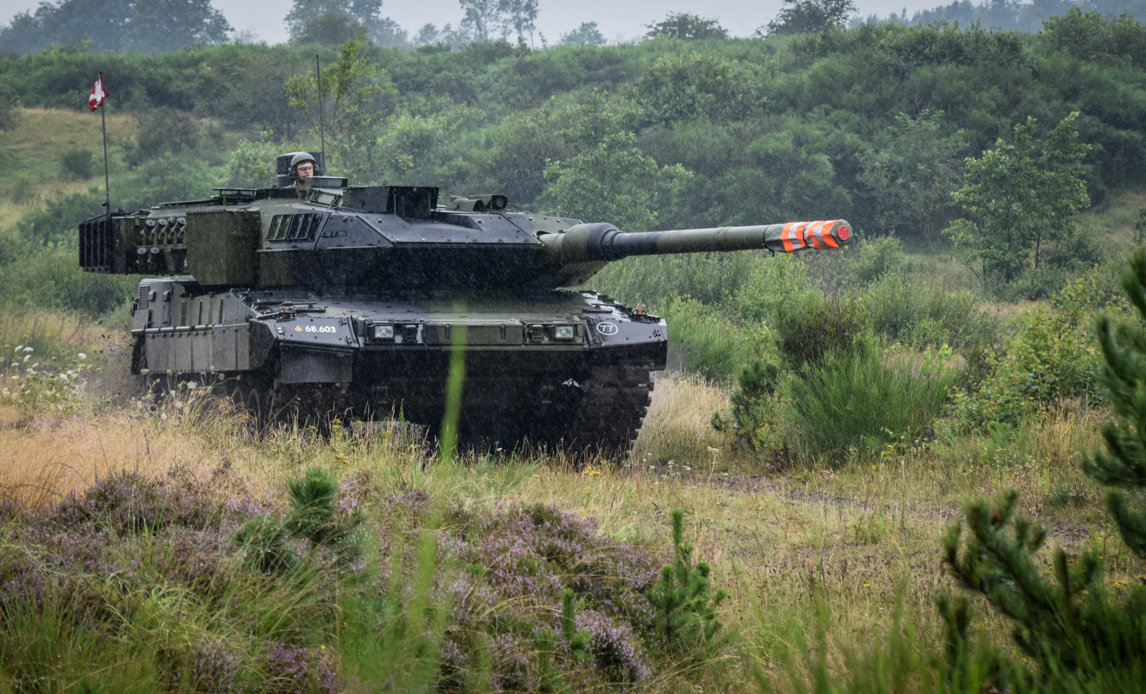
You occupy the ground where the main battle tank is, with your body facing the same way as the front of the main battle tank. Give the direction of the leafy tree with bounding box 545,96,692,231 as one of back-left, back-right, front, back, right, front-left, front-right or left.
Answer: back-left

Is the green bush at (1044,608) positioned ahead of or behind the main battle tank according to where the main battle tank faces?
ahead

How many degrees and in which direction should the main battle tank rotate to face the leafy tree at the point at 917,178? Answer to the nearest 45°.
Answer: approximately 90° to its left

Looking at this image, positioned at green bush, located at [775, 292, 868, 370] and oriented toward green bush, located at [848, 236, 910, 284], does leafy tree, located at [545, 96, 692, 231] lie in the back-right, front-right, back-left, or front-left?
front-left

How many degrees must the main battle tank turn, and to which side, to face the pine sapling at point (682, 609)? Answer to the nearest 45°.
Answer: approximately 45° to its right

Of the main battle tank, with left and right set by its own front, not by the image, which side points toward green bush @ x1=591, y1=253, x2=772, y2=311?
left

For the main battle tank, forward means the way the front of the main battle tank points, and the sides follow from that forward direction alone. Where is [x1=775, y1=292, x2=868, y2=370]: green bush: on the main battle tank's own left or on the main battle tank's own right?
on the main battle tank's own left

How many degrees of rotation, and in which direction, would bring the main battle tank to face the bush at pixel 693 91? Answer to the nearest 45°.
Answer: approximately 135° to its left

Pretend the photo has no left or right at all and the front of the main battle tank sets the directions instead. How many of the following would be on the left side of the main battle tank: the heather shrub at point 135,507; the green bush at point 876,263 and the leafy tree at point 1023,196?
2

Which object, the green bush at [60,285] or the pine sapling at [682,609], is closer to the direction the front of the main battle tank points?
the pine sapling

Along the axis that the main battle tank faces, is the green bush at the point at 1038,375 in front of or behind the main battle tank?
in front

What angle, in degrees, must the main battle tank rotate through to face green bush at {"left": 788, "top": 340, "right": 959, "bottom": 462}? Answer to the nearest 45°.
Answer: approximately 45° to its left

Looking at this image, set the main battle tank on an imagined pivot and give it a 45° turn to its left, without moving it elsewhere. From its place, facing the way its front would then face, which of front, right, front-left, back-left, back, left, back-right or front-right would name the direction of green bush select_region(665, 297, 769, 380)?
front-left

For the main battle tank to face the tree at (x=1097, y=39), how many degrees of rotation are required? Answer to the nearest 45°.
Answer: approximately 90° to its left
